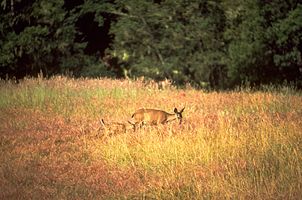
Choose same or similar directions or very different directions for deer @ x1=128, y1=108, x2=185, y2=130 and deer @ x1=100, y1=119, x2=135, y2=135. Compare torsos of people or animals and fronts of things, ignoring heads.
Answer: same or similar directions

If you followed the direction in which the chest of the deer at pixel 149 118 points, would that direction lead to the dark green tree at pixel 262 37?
no

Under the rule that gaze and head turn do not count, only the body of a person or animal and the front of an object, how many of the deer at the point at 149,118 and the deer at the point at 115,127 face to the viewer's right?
2

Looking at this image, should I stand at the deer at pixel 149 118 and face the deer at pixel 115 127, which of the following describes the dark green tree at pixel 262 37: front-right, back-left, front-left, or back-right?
back-right

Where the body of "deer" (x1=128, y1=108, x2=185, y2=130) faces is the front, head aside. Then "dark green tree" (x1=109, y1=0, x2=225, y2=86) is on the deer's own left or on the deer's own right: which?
on the deer's own left

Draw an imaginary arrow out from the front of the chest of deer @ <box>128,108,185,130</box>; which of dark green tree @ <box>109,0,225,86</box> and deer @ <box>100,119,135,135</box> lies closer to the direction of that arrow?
the dark green tree

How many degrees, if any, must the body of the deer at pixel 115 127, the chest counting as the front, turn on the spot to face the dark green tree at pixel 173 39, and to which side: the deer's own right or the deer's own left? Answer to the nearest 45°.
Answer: approximately 90° to the deer's own left

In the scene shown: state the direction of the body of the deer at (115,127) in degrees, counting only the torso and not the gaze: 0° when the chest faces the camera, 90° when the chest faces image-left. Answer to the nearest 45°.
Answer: approximately 270°

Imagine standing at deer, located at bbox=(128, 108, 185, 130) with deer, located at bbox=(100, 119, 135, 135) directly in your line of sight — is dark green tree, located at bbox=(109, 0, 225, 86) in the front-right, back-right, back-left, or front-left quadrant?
back-right

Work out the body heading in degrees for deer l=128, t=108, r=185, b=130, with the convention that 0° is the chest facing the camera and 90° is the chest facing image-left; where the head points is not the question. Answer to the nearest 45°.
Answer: approximately 270°
